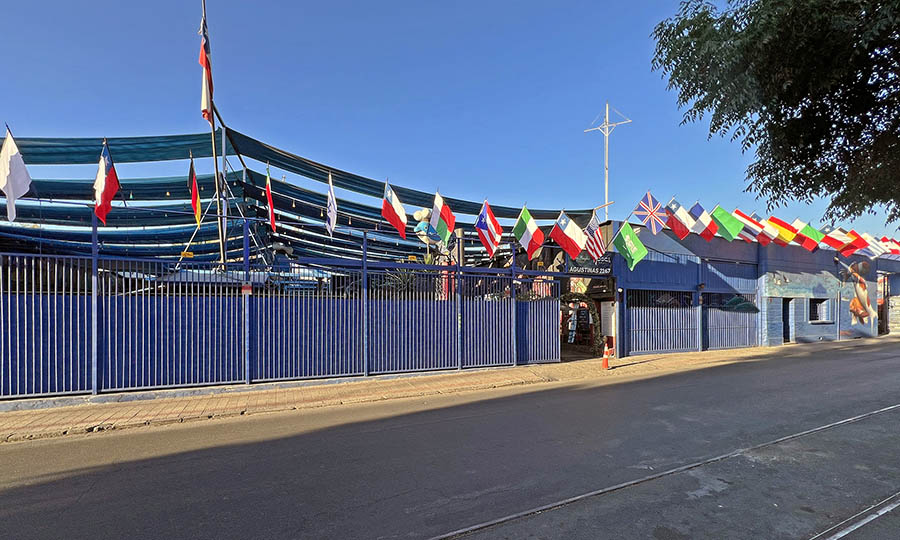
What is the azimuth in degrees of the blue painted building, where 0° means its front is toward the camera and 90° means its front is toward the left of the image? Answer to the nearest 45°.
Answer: approximately 315°

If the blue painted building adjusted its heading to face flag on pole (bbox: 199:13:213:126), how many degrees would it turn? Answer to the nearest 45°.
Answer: approximately 45° to its right

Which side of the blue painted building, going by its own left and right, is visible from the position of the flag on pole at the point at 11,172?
right

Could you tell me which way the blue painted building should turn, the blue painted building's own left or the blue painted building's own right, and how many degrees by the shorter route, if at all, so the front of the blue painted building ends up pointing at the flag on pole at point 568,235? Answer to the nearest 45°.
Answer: approximately 45° to the blue painted building's own right

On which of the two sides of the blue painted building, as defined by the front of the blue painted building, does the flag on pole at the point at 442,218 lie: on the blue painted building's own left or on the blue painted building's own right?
on the blue painted building's own right

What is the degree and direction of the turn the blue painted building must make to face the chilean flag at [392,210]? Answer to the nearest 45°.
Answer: approximately 90° to its right
